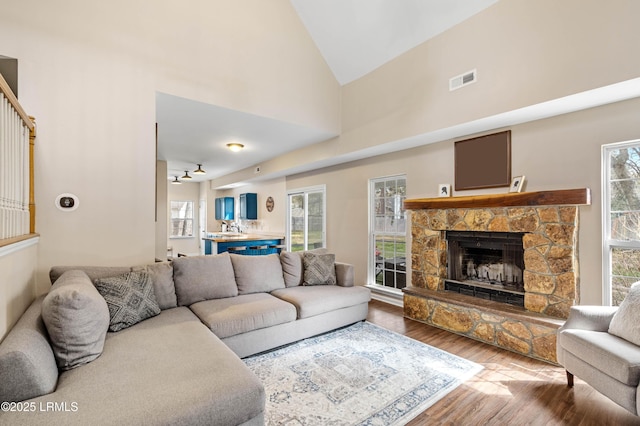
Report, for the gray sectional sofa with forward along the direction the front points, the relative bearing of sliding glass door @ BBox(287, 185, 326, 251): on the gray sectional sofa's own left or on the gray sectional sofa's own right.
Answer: on the gray sectional sofa's own left

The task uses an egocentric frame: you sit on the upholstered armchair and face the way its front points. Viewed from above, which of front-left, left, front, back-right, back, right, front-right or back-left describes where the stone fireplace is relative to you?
right

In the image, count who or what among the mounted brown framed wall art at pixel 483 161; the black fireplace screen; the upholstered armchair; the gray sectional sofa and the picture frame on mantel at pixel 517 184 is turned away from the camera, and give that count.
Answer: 0

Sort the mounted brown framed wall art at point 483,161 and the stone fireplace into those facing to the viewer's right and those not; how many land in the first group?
0

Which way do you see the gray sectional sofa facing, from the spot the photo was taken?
facing the viewer and to the right of the viewer

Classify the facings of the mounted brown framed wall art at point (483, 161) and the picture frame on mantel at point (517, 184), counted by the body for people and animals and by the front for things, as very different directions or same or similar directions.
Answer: same or similar directions

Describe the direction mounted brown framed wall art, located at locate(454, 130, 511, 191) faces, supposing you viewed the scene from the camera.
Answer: facing the viewer and to the left of the viewer

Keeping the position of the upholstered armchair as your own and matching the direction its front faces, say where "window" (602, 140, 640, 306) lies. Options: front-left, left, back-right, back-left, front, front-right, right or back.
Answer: back-right

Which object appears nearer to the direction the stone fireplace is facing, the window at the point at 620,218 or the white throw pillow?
the white throw pillow

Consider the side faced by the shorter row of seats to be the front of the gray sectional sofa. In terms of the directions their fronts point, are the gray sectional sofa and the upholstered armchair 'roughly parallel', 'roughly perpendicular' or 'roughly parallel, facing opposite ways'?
roughly parallel, facing opposite ways

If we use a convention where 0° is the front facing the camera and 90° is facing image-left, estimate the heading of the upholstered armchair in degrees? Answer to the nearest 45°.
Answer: approximately 45°

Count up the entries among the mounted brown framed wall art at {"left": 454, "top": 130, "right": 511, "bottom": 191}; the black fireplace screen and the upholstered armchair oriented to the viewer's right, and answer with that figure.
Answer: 0

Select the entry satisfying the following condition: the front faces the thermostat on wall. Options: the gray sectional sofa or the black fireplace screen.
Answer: the black fireplace screen

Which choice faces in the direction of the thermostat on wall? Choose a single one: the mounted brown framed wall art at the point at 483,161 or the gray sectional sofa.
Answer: the mounted brown framed wall art

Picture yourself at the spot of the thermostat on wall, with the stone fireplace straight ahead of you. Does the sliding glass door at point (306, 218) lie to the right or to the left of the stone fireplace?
left

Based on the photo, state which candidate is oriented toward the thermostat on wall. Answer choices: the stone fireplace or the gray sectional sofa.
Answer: the stone fireplace

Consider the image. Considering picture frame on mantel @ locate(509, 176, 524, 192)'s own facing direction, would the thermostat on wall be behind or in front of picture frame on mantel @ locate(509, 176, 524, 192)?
in front

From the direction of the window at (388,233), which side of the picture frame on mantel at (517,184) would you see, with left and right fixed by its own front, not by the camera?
right
